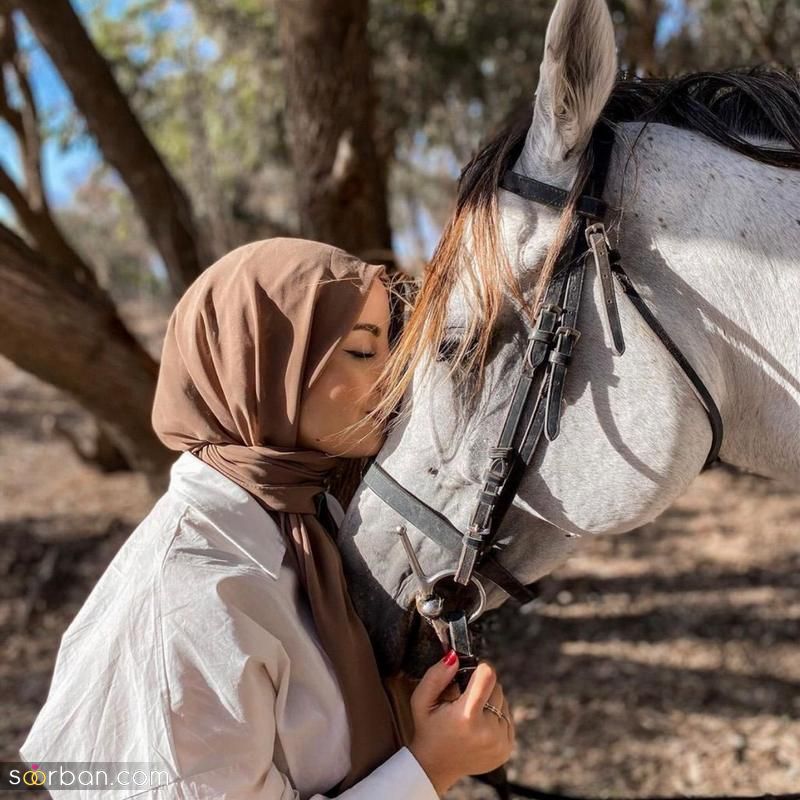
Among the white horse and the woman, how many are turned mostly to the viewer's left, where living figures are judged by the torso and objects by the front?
1

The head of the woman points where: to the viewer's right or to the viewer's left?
to the viewer's right

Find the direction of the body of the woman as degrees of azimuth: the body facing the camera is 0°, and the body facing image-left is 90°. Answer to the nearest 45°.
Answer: approximately 270°

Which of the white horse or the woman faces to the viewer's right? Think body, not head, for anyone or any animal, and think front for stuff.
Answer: the woman

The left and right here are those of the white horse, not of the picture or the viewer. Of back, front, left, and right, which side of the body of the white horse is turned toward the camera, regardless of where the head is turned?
left

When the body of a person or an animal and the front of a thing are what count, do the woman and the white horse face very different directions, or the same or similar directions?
very different directions
